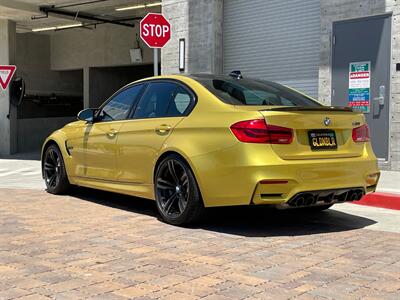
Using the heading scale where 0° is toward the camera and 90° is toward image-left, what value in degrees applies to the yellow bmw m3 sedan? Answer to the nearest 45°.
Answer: approximately 135°

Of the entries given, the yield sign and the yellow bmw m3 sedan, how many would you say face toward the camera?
1

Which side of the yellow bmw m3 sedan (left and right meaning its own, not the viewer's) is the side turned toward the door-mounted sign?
right

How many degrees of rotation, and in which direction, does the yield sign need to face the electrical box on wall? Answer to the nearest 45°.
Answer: approximately 135° to its left

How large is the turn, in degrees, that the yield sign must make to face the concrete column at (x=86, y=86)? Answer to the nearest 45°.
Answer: approximately 180°

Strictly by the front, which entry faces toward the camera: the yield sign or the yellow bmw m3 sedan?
the yield sign

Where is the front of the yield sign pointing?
toward the camera

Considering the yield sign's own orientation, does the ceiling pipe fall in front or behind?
behind

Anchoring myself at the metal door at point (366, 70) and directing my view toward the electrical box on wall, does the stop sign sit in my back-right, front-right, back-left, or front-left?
front-left

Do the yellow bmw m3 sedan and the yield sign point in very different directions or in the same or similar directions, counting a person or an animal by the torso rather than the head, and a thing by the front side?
very different directions

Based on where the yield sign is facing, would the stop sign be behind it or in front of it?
in front

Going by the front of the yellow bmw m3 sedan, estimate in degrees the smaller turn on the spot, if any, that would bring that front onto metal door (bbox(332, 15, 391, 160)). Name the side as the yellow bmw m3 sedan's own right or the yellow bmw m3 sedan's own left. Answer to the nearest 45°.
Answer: approximately 90° to the yellow bmw m3 sedan's own right

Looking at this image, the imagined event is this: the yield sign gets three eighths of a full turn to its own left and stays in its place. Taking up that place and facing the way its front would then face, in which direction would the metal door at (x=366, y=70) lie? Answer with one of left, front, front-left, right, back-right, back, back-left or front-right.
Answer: right

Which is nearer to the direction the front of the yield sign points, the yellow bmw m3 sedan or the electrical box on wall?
the yellow bmw m3 sedan

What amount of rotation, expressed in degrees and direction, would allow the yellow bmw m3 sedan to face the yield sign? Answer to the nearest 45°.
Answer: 0° — it already faces it

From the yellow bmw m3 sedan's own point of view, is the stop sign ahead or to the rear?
ahead
